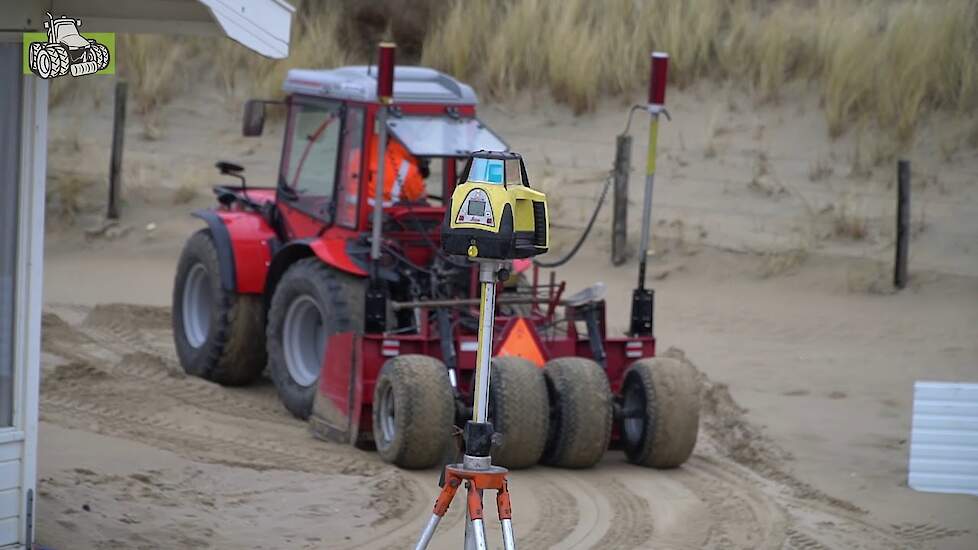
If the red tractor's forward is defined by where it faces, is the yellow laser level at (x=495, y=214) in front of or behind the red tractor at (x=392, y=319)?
behind

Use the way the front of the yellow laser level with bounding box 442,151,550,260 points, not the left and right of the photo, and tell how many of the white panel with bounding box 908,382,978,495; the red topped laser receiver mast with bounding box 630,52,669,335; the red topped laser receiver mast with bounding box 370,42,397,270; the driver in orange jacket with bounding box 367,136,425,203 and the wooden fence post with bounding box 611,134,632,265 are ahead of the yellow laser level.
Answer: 0

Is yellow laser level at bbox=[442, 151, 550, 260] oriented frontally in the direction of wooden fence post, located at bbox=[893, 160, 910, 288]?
no

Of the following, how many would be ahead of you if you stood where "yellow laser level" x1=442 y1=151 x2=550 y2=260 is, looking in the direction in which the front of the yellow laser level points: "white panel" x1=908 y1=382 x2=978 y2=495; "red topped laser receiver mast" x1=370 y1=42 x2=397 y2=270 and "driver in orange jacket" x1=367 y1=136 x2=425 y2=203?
0

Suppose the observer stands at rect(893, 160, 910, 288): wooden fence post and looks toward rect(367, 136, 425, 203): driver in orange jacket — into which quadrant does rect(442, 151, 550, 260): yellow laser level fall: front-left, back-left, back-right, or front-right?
front-left

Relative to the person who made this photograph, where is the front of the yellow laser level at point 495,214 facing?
facing the viewer and to the left of the viewer

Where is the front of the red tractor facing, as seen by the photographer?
facing away from the viewer and to the left of the viewer

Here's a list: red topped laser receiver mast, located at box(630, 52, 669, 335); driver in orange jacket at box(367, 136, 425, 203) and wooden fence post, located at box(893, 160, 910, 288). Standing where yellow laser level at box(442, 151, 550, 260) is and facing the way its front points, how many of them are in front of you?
0

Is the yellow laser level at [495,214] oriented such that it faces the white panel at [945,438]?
no

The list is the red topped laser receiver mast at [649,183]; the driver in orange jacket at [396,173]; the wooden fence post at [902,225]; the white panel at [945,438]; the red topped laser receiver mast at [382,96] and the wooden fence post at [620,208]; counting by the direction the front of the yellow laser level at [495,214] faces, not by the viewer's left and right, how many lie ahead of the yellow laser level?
0

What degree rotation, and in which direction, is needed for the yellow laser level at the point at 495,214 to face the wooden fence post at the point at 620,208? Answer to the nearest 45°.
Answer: approximately 135° to its right

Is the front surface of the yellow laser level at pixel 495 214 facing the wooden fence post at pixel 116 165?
no

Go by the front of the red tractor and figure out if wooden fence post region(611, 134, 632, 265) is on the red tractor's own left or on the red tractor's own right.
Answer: on the red tractor's own right

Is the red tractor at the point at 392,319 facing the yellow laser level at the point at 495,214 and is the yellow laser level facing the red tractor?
no

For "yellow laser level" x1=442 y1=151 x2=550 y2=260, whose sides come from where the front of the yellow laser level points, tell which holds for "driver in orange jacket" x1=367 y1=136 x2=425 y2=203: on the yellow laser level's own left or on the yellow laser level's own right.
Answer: on the yellow laser level's own right

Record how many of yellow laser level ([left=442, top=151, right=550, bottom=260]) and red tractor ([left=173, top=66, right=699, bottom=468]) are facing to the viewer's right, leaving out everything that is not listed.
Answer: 0
